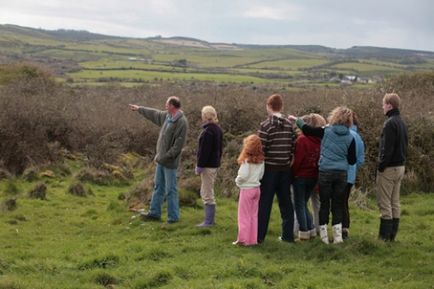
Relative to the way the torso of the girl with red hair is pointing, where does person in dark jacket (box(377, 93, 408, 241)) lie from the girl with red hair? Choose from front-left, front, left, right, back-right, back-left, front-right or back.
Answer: back-right

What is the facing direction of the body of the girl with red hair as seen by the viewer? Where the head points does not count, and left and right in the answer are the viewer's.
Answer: facing away from the viewer and to the left of the viewer

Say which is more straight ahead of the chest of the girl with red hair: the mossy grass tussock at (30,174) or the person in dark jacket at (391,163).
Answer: the mossy grass tussock

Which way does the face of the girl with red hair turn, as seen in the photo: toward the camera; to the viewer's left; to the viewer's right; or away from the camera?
away from the camera

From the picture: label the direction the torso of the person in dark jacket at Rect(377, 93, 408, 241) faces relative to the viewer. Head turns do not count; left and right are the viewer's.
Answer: facing away from the viewer and to the left of the viewer
